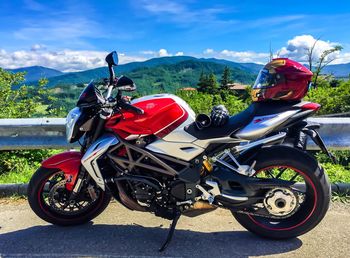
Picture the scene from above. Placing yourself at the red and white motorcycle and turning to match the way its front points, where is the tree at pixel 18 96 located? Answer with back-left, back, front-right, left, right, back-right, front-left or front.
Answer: front-right

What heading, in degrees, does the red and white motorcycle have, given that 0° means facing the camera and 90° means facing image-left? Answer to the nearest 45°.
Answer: approximately 90°
